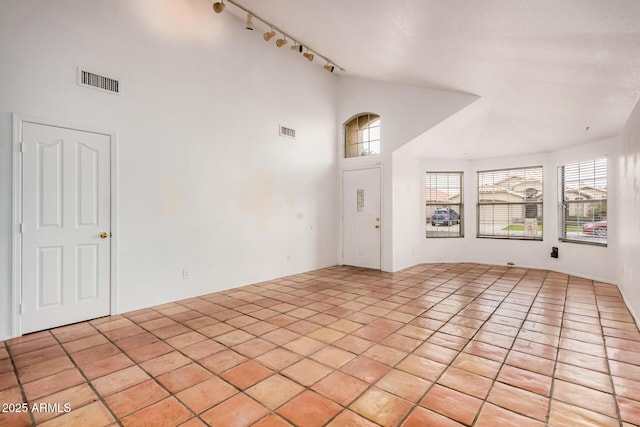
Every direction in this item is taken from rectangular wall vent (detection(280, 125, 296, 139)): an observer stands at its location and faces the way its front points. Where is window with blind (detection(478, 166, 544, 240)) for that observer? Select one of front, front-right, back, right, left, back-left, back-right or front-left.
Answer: front-left

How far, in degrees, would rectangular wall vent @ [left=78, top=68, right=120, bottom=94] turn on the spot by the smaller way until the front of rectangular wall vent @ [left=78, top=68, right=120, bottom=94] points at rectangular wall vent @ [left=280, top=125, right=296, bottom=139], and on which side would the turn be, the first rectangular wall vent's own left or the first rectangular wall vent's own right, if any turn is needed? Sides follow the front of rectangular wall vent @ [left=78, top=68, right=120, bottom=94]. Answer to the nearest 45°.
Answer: approximately 45° to the first rectangular wall vent's own left

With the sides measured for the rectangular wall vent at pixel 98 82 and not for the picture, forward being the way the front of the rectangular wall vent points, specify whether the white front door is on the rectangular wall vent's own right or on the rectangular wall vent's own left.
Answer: on the rectangular wall vent's own left

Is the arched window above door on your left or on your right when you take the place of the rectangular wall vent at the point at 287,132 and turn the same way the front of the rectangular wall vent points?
on your left

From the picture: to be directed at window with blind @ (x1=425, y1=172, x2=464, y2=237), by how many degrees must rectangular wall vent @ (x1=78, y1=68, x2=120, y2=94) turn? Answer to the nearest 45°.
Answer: approximately 45° to its left

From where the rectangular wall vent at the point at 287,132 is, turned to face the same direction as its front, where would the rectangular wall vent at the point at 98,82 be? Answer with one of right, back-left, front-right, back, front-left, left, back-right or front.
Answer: right

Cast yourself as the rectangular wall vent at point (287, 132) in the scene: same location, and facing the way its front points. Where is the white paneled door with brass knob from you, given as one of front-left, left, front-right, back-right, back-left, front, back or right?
right

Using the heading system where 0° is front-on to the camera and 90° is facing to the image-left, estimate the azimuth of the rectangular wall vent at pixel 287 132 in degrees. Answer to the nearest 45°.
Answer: approximately 315°

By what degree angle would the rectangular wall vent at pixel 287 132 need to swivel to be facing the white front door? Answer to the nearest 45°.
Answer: approximately 90° to its left

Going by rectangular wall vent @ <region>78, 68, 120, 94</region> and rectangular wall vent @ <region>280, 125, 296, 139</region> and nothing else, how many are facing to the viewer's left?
0

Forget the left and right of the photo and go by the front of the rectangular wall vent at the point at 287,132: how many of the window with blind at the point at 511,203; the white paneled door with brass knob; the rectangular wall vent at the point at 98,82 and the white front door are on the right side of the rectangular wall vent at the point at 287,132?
2

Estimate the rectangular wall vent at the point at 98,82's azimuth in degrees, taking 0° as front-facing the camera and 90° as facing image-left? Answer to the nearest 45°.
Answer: approximately 315°

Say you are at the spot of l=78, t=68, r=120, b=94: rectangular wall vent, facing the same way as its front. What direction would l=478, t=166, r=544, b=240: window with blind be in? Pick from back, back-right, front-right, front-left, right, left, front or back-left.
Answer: front-left
